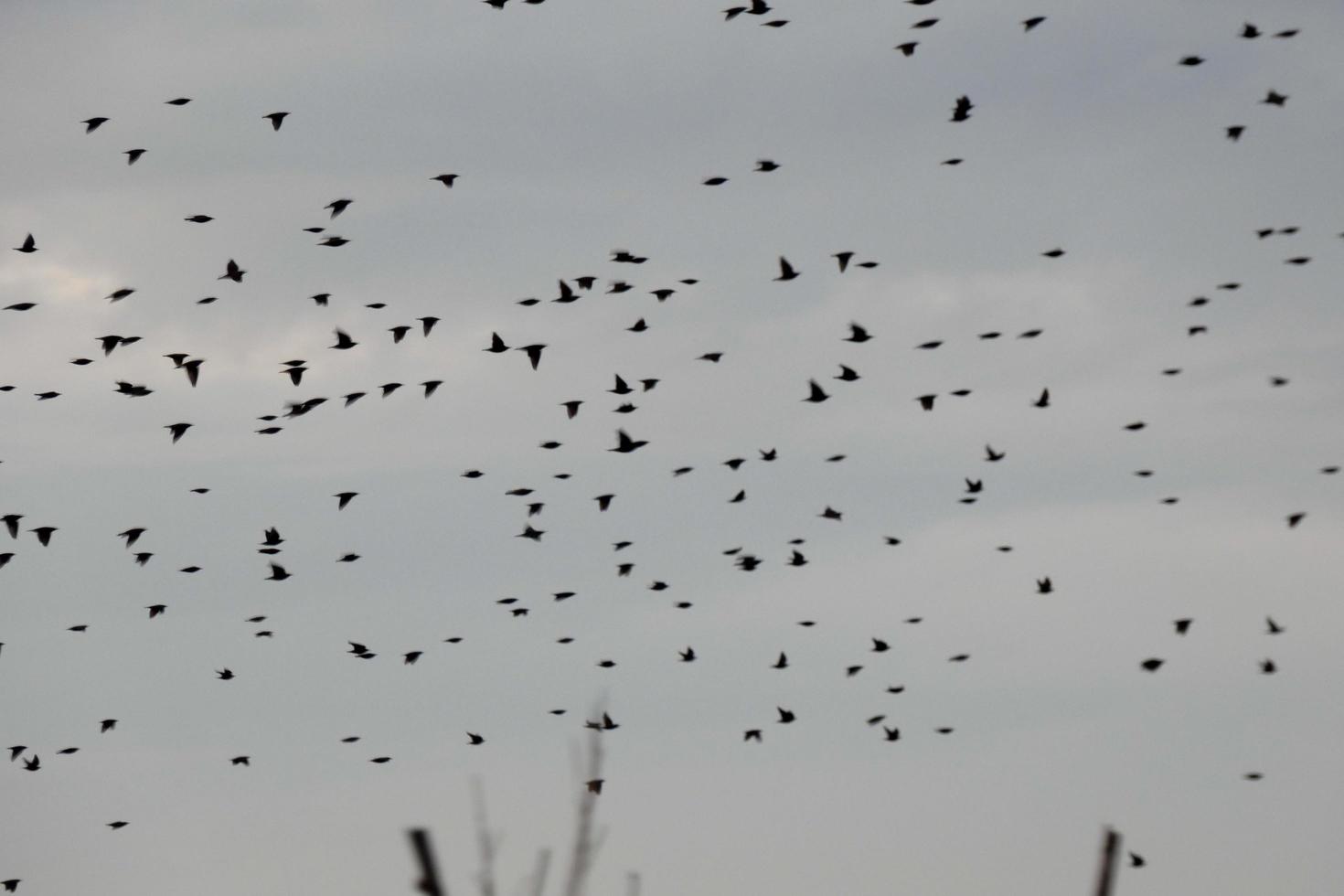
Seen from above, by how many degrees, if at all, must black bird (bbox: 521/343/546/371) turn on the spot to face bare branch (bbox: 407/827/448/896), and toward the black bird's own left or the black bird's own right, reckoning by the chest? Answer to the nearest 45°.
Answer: approximately 90° to the black bird's own right
